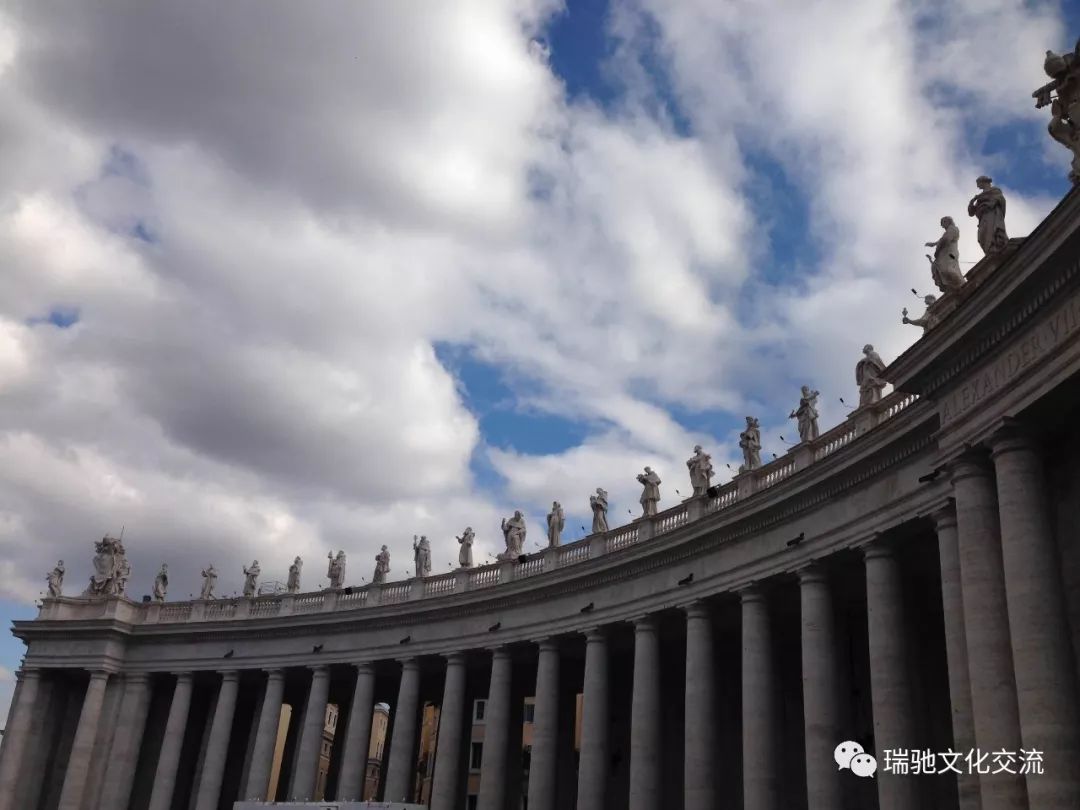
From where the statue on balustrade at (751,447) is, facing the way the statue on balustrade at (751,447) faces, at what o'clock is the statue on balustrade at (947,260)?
the statue on balustrade at (947,260) is roughly at 10 o'clock from the statue on balustrade at (751,447).

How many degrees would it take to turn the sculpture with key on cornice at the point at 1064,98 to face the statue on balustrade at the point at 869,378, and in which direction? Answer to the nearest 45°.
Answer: approximately 45° to its right

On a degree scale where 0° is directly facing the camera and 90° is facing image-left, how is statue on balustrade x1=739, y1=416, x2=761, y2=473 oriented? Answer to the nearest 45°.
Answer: approximately 45°

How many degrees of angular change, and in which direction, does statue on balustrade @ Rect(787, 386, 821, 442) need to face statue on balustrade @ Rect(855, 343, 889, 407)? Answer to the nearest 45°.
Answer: approximately 90° to its left

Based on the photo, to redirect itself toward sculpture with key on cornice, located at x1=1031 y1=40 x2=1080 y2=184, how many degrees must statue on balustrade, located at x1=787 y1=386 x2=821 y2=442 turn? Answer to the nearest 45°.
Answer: approximately 45° to its left

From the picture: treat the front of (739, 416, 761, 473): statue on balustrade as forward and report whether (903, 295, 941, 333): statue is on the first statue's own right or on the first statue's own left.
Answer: on the first statue's own left

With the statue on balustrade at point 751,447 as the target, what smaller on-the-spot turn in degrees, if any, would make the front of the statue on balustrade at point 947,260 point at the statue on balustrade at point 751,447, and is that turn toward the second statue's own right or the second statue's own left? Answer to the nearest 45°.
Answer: approximately 45° to the second statue's own right

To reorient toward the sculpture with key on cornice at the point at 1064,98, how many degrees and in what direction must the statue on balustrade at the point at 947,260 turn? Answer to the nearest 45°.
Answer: approximately 135° to its left
